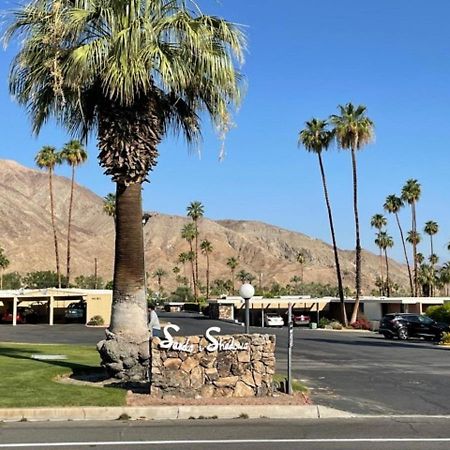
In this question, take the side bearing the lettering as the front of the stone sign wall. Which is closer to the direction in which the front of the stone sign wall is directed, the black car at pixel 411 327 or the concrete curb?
the concrete curb

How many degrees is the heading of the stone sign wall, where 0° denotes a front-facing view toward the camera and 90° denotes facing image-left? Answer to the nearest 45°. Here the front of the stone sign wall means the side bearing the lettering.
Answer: approximately 0°

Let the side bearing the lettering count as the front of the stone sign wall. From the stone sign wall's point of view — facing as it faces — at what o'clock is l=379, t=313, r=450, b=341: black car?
The black car is roughly at 7 o'clock from the stone sign wall.

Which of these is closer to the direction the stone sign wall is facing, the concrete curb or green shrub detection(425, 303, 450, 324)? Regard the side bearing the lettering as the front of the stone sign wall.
the concrete curb

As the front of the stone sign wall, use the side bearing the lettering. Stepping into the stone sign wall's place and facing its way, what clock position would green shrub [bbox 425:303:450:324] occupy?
The green shrub is roughly at 7 o'clock from the stone sign wall.
